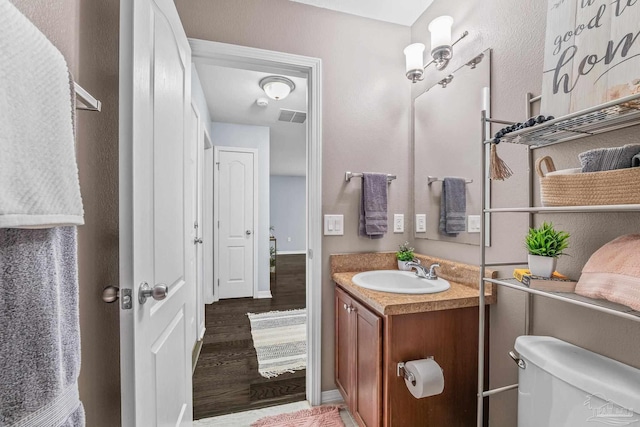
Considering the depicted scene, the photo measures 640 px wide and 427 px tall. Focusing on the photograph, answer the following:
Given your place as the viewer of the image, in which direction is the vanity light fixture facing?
facing the viewer and to the left of the viewer

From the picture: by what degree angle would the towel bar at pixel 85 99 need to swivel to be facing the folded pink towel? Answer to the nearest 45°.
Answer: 0° — it already faces it

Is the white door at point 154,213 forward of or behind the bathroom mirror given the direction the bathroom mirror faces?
forward

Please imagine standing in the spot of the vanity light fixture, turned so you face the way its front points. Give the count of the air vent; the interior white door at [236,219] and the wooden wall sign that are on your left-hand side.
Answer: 1

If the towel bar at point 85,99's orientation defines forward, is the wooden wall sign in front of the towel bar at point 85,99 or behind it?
in front

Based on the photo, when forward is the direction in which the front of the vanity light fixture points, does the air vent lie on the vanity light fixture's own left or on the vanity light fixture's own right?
on the vanity light fixture's own right

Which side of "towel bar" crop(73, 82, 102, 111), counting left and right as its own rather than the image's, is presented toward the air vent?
left

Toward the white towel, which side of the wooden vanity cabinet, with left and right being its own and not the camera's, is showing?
front

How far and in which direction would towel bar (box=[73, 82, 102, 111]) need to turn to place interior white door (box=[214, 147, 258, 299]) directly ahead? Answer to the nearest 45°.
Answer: approximately 90° to its left

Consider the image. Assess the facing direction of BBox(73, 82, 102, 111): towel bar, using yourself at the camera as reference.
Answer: facing the viewer and to the right of the viewer

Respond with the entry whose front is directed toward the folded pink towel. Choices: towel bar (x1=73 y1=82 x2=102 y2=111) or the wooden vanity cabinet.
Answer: the towel bar
